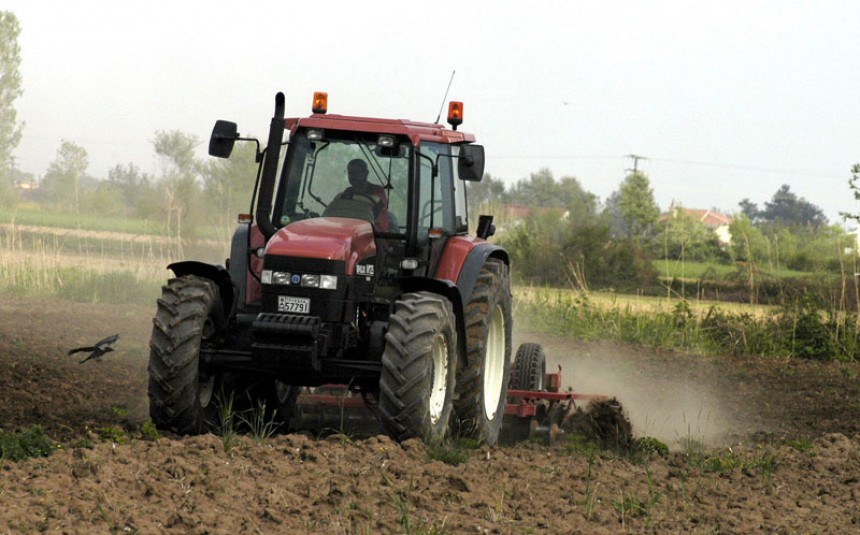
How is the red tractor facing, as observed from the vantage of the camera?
facing the viewer and to the left of the viewer

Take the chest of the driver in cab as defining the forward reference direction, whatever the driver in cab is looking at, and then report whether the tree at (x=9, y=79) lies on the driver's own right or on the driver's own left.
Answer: on the driver's own right

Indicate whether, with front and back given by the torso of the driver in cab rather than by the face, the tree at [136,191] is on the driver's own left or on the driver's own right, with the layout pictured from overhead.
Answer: on the driver's own right

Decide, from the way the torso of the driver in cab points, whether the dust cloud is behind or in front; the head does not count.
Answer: behind

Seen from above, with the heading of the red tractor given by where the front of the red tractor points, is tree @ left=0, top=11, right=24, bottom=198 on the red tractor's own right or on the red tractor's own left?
on the red tractor's own right

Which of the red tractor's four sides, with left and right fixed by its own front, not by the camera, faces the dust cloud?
back
